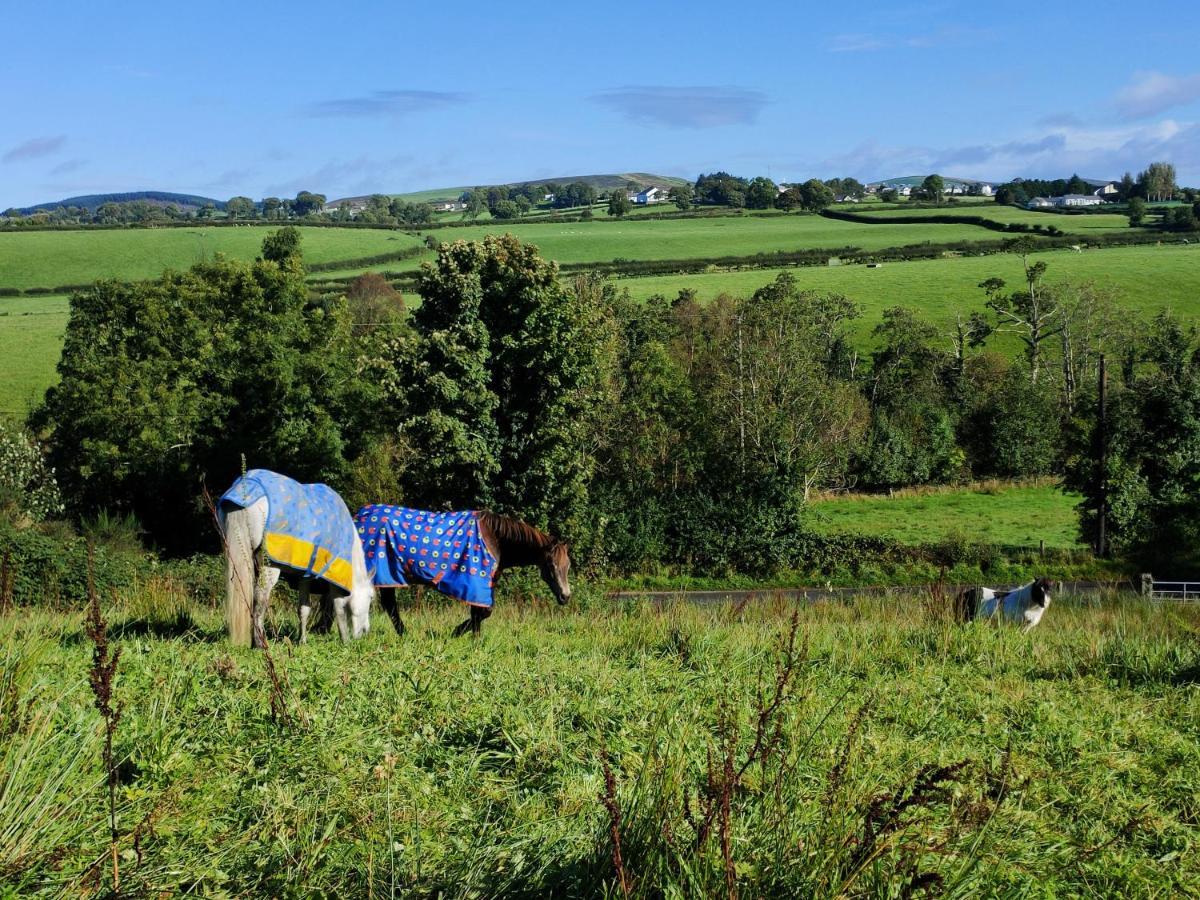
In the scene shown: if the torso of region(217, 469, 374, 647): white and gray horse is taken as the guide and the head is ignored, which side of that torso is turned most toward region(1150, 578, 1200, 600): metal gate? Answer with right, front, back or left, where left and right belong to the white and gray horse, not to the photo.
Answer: front

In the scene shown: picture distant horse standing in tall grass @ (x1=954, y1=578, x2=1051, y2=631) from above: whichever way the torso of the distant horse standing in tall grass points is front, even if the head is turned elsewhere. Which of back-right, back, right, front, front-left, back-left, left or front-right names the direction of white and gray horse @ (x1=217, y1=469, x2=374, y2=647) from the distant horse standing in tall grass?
back-right

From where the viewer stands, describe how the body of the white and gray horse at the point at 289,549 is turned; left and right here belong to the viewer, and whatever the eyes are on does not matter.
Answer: facing away from the viewer and to the right of the viewer

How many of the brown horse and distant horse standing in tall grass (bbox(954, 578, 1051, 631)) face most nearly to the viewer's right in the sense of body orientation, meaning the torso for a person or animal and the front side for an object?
2

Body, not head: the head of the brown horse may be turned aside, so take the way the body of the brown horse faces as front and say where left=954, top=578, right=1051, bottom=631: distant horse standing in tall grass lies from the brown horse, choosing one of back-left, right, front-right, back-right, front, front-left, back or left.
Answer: front

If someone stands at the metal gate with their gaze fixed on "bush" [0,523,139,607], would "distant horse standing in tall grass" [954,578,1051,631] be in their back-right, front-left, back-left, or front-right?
front-left

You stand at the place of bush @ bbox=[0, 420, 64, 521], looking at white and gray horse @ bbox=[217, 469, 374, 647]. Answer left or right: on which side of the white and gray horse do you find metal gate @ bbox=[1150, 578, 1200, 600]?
left

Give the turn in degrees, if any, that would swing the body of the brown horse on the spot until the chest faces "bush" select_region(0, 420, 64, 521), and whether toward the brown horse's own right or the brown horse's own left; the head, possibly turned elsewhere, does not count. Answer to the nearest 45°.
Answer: approximately 135° to the brown horse's own left

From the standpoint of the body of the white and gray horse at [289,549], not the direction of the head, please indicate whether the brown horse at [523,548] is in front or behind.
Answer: in front

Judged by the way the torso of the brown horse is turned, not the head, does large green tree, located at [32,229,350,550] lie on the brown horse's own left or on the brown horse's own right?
on the brown horse's own left

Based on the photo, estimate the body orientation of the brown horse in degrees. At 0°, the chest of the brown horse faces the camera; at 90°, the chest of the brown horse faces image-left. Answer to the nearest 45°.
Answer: approximately 270°

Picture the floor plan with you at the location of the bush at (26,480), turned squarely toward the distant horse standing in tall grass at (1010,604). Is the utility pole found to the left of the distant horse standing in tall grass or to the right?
left

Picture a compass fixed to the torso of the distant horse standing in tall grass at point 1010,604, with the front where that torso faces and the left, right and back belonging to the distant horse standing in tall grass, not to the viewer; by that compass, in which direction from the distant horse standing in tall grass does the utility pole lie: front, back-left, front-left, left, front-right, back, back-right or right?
left

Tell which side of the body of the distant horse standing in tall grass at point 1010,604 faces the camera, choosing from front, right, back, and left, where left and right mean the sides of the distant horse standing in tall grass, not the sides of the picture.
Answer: right
